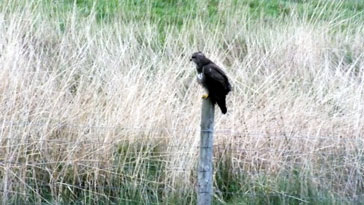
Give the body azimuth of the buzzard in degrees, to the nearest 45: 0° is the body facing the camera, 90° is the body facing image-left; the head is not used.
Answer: approximately 90°
